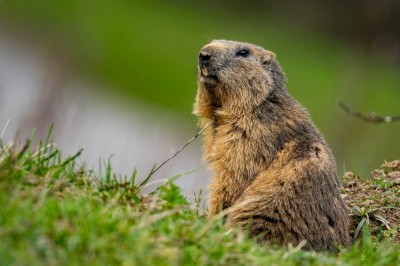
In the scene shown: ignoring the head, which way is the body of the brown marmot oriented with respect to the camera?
to the viewer's left
